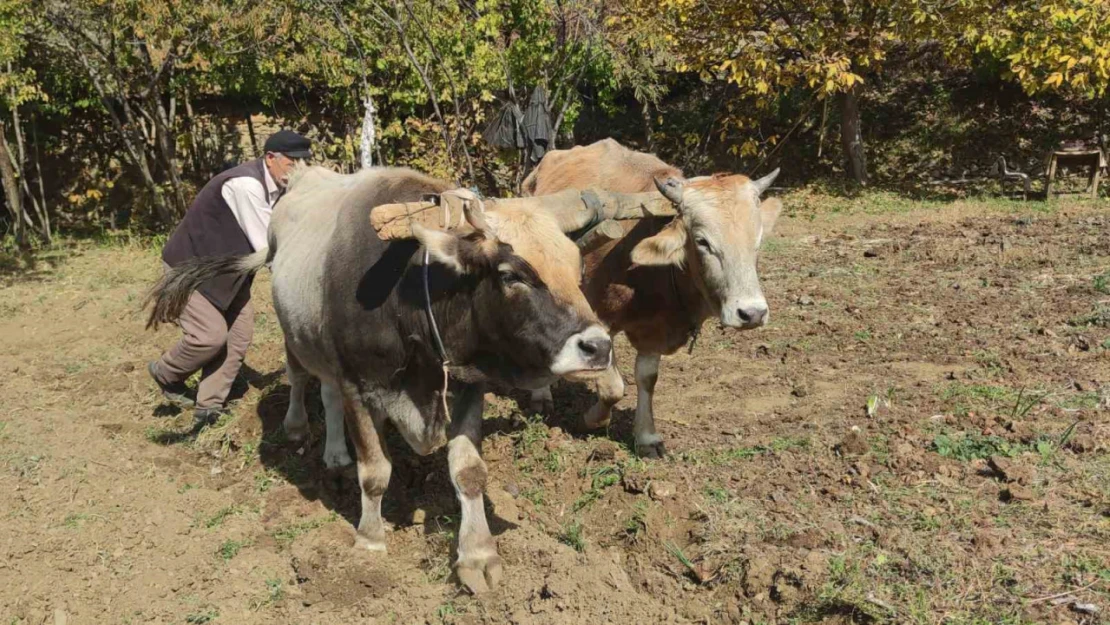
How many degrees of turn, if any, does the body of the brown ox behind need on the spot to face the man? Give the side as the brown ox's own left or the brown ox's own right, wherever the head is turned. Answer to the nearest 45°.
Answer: approximately 135° to the brown ox's own right

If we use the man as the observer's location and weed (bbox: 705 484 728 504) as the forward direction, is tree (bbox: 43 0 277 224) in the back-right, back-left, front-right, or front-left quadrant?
back-left

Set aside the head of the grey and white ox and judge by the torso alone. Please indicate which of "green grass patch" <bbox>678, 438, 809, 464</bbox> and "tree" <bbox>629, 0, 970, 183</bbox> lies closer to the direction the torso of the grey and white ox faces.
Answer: the green grass patch

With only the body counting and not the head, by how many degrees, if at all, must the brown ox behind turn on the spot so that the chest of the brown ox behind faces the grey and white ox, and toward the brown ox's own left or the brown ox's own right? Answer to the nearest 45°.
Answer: approximately 90° to the brown ox's own right

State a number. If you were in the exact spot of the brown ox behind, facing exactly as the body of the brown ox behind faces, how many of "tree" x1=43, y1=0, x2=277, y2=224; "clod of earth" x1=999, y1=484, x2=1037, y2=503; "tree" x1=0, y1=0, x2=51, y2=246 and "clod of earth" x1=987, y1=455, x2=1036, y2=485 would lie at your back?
2

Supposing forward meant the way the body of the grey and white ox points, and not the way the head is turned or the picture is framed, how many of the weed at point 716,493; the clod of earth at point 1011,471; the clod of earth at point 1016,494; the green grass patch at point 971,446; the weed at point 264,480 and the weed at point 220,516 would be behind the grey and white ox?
2

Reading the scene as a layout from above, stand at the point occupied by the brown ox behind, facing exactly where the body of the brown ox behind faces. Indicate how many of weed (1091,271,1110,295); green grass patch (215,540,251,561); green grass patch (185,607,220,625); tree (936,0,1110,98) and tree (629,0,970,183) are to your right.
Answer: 2

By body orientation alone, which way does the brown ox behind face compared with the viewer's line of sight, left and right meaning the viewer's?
facing the viewer and to the right of the viewer

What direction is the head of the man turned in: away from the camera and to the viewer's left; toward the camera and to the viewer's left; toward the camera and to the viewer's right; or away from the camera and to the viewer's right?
toward the camera and to the viewer's right

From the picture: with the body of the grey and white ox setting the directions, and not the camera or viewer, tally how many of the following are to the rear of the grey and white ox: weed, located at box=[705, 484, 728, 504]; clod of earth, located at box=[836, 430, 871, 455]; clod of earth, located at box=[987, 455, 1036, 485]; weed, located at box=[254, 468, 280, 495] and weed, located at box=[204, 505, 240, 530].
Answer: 2

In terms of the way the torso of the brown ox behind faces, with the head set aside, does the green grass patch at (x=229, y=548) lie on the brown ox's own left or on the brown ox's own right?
on the brown ox's own right

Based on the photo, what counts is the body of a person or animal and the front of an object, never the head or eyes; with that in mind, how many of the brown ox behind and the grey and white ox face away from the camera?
0

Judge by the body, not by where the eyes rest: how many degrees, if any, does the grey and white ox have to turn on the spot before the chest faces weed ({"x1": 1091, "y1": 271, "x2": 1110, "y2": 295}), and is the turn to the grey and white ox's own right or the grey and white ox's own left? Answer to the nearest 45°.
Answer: approximately 90° to the grey and white ox's own left

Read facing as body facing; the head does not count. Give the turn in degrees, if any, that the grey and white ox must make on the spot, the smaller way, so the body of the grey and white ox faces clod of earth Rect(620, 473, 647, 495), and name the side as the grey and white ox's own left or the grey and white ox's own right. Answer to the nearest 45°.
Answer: approximately 45° to the grey and white ox's own left

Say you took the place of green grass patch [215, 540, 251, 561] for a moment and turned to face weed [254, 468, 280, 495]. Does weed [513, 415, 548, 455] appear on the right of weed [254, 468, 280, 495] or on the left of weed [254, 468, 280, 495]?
right
